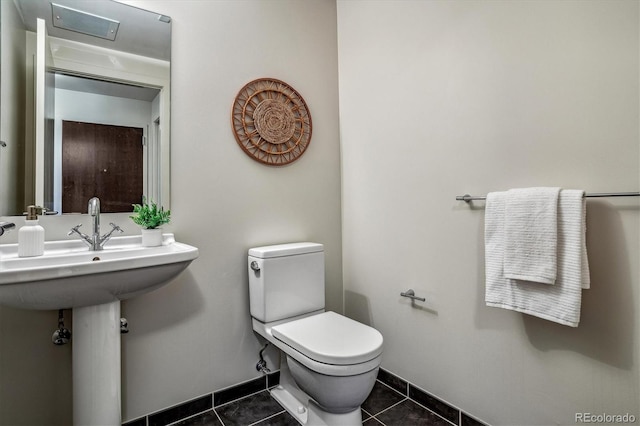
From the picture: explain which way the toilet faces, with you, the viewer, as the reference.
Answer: facing the viewer and to the right of the viewer

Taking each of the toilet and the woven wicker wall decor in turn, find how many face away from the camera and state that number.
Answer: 0

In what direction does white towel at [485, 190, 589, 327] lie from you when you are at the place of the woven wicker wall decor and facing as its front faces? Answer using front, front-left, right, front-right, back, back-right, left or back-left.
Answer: front

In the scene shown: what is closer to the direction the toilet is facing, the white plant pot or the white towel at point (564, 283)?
the white towel

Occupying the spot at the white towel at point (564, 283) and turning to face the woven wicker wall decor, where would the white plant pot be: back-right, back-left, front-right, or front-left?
front-left

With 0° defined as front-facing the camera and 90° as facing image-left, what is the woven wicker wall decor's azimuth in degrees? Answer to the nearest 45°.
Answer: approximately 315°

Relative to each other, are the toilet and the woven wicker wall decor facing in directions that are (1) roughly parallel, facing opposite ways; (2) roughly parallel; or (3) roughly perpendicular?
roughly parallel

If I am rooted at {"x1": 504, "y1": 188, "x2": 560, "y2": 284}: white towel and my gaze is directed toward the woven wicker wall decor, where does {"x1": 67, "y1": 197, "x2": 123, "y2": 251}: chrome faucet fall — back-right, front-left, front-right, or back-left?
front-left

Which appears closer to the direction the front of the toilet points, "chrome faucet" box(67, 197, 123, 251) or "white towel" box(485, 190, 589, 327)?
the white towel

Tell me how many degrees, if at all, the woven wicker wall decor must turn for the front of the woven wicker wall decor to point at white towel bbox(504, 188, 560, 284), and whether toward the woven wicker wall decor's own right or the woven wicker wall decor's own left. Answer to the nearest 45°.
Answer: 0° — it already faces it

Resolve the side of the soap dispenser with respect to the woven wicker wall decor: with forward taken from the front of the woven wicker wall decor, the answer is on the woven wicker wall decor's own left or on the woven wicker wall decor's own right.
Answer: on the woven wicker wall decor's own right

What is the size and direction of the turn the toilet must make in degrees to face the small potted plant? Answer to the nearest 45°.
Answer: approximately 135° to its right
